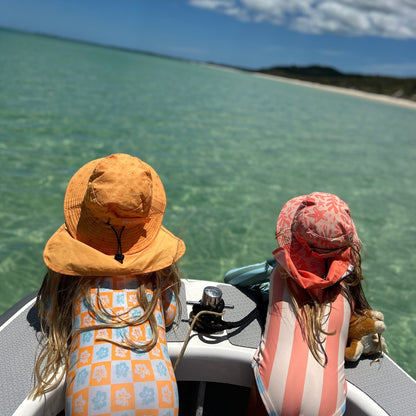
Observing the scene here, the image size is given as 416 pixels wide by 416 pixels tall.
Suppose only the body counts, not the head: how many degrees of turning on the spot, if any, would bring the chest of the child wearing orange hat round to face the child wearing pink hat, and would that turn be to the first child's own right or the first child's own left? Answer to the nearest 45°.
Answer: approximately 90° to the first child's own right

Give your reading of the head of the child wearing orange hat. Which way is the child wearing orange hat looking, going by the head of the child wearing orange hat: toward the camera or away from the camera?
away from the camera

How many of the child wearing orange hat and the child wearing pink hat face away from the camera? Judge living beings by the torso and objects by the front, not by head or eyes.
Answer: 2

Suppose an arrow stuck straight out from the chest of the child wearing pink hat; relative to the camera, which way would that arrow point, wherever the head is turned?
away from the camera

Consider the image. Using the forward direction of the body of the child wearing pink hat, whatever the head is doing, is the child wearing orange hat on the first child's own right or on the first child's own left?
on the first child's own left

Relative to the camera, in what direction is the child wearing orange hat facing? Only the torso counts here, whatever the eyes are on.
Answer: away from the camera

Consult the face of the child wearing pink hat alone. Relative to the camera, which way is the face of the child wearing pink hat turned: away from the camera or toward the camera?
away from the camera
